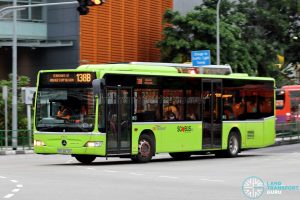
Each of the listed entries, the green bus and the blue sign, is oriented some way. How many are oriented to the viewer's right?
0

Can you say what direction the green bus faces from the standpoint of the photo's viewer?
facing the viewer and to the left of the viewer

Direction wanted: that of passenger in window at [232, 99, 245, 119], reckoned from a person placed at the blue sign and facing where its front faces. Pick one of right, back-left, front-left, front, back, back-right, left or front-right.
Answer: front

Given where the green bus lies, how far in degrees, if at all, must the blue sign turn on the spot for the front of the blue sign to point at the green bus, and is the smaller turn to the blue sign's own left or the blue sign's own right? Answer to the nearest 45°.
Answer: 0° — it already faces it

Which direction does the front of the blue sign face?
toward the camera

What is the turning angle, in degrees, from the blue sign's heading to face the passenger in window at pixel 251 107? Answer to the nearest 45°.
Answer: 0° — it already faces them

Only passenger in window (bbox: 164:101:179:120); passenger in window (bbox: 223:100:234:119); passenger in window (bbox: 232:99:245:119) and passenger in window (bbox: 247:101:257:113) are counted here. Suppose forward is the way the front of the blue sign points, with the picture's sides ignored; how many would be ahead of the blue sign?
4

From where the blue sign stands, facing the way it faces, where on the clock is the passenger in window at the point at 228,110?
The passenger in window is roughly at 12 o'clock from the blue sign.

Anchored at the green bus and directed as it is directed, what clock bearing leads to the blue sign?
The blue sign is roughly at 5 o'clock from the green bus.

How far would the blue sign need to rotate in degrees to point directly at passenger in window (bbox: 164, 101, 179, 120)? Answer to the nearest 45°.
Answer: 0° — it already faces them

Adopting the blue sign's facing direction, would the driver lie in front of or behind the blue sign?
in front
